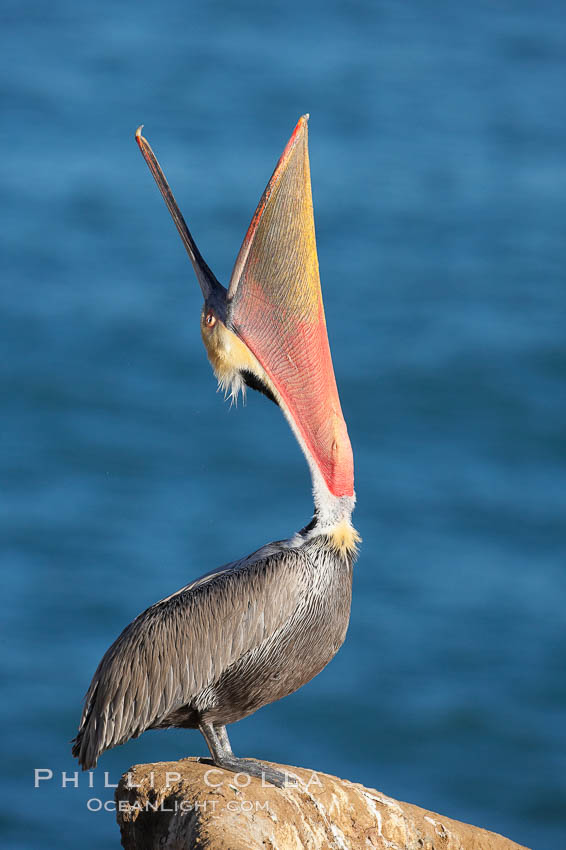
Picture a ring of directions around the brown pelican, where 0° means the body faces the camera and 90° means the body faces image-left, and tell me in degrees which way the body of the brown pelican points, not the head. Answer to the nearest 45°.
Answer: approximately 270°
